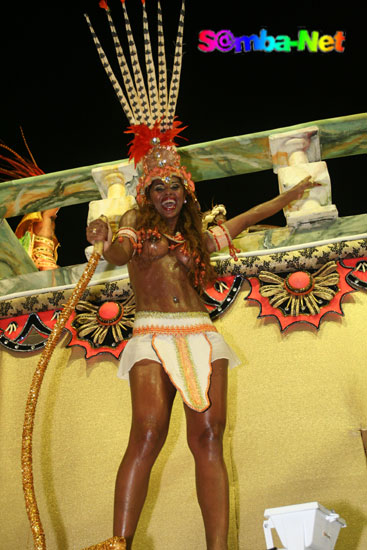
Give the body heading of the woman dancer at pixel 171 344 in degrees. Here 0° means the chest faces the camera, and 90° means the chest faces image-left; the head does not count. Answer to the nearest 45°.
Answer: approximately 0°

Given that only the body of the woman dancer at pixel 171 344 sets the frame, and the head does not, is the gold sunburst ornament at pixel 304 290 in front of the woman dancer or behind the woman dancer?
behind

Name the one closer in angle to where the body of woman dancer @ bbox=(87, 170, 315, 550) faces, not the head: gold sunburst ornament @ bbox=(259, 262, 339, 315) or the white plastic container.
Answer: the white plastic container

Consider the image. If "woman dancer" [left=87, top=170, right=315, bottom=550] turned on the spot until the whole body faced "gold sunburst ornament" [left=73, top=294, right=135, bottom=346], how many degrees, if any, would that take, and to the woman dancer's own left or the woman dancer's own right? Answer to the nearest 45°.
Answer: approximately 135° to the woman dancer's own right

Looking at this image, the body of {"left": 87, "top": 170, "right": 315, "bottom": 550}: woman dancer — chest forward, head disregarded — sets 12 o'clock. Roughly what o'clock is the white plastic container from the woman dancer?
The white plastic container is roughly at 11 o'clock from the woman dancer.
